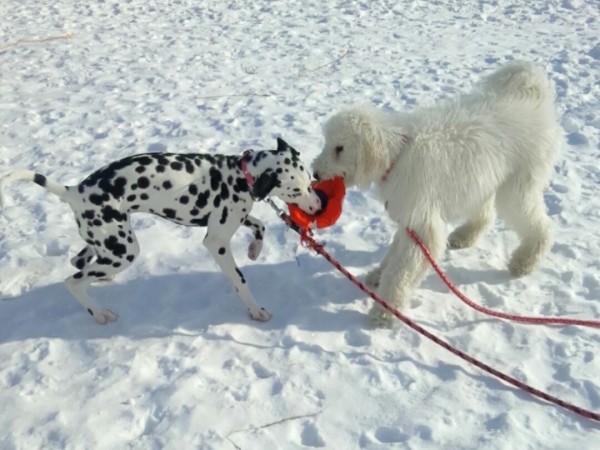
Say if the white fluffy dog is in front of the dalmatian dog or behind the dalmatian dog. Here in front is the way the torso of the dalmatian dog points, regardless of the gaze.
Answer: in front

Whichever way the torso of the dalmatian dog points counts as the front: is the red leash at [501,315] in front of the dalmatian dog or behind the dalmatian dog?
in front

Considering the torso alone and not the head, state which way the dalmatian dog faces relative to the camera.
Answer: to the viewer's right
